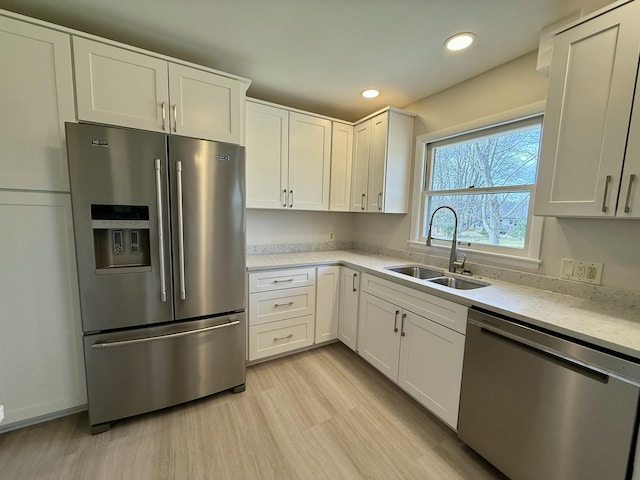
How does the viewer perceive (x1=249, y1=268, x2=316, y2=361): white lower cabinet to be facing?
facing the viewer and to the right of the viewer

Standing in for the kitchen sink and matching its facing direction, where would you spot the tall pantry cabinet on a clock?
The tall pantry cabinet is roughly at 12 o'clock from the kitchen sink.

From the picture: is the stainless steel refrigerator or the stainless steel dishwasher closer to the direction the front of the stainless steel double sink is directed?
the stainless steel refrigerator

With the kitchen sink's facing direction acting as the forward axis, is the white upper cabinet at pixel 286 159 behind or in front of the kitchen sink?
in front

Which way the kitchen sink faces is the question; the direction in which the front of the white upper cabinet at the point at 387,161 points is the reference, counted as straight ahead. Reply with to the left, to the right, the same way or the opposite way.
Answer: the same way

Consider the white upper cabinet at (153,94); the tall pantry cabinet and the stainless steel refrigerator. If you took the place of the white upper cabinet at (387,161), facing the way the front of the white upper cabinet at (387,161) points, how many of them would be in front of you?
3

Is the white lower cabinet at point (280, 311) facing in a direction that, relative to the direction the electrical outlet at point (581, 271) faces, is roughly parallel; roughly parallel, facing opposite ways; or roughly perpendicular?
roughly perpendicular

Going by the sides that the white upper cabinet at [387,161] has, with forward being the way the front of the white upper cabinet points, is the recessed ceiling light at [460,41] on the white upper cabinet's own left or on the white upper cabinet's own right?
on the white upper cabinet's own left
